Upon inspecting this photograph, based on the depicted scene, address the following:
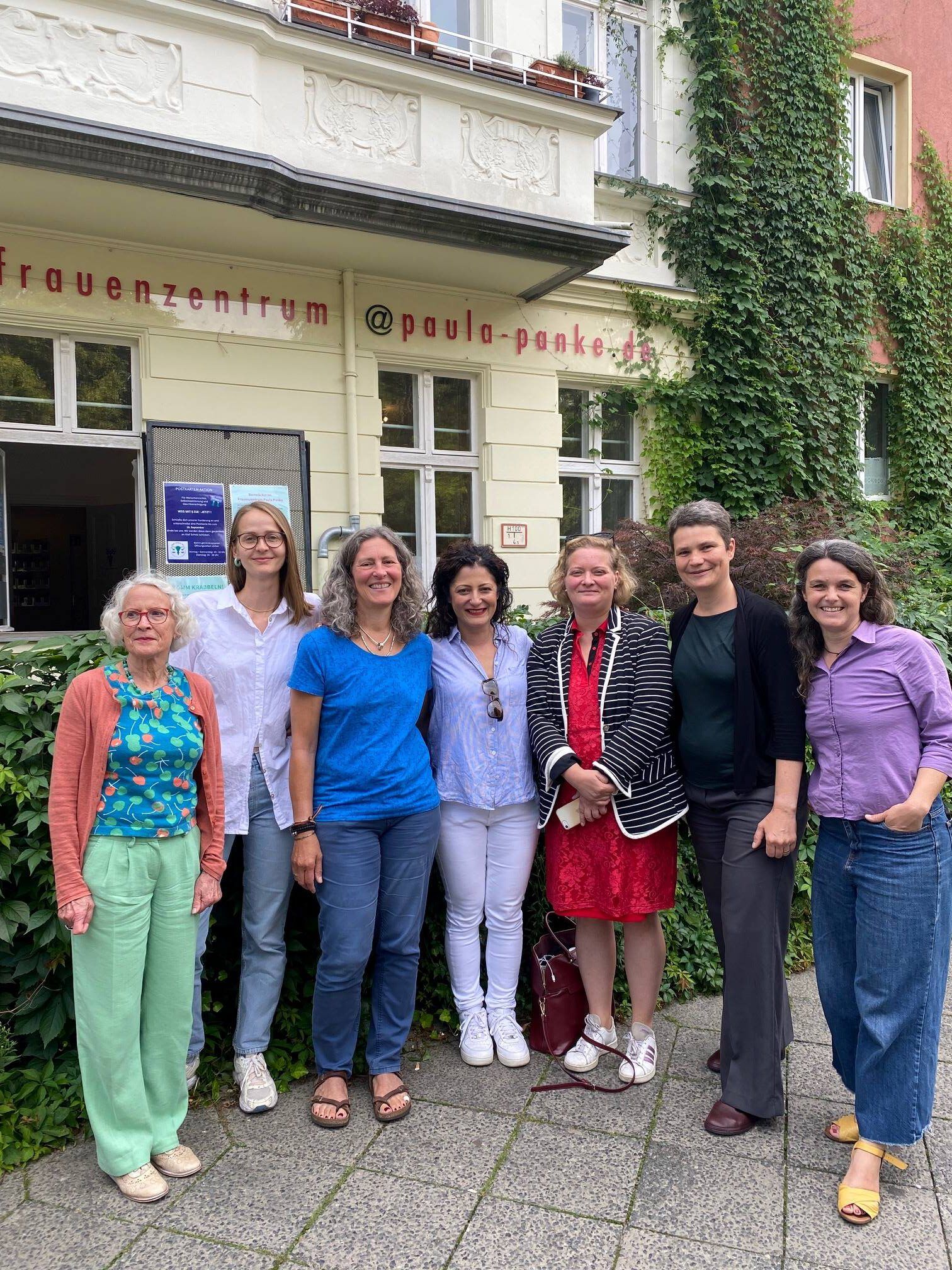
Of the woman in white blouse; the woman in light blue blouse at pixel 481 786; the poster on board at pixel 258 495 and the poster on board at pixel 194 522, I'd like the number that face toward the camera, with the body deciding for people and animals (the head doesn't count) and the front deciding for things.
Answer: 4

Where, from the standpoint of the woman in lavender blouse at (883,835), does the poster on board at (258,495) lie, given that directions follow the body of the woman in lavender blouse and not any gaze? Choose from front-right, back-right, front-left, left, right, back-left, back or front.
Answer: right

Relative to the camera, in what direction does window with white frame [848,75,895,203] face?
facing the viewer and to the left of the viewer

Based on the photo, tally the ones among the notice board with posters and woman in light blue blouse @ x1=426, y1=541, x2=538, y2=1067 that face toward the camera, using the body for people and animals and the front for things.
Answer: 2

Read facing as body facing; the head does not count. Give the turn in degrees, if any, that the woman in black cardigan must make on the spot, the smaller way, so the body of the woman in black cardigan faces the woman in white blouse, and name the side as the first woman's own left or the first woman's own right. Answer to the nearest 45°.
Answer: approximately 45° to the first woman's own right

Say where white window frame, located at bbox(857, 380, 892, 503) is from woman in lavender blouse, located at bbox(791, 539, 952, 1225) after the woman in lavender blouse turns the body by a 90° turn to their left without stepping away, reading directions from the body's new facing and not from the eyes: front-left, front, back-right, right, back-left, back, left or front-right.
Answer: back-left

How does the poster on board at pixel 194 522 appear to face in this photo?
toward the camera

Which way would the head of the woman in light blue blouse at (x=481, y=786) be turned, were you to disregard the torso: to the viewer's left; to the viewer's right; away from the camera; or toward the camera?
toward the camera

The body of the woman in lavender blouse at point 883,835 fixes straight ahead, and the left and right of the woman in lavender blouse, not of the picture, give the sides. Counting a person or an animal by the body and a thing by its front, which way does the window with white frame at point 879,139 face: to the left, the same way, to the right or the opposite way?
the same way

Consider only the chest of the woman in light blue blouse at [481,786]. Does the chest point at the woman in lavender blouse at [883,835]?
no

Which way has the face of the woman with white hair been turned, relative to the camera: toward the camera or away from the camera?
toward the camera

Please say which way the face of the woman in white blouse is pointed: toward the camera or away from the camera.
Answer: toward the camera

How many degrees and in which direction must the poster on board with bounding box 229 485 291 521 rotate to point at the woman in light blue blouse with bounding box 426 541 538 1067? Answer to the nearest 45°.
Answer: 0° — it already faces them

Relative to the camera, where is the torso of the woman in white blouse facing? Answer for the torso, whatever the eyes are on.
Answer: toward the camera

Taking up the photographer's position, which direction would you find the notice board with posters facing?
facing the viewer

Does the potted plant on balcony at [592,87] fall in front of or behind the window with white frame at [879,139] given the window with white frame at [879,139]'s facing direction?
in front
